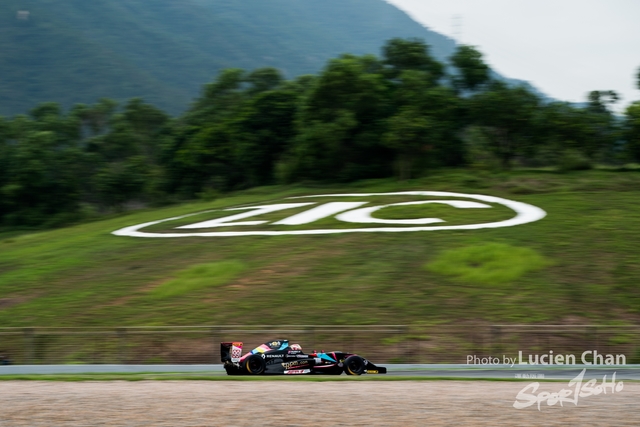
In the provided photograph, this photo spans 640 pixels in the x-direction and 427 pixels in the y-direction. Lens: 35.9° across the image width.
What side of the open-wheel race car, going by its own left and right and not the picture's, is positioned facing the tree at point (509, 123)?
left

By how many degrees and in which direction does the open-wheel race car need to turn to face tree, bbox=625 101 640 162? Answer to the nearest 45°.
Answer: approximately 45° to its left

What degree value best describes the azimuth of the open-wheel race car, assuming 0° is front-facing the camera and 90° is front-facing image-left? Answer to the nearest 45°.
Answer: approximately 270°

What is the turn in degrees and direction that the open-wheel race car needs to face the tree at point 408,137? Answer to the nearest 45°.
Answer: approximately 90° to its left

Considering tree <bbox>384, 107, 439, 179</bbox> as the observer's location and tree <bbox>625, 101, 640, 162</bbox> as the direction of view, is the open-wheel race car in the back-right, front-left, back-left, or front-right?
back-right

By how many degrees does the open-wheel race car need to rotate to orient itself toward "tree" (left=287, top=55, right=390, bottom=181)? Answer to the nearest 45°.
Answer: approximately 90° to its left
